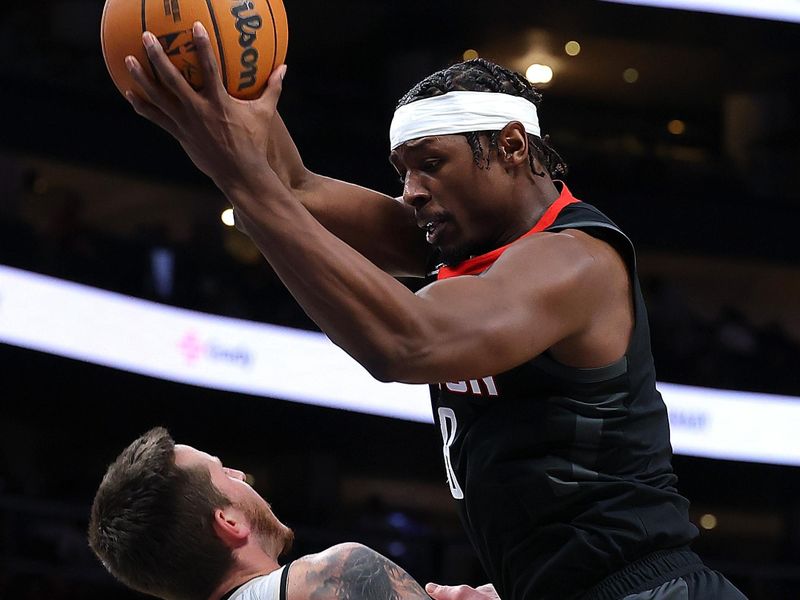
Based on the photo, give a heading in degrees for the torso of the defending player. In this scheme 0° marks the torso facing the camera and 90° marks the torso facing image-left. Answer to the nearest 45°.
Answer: approximately 225°

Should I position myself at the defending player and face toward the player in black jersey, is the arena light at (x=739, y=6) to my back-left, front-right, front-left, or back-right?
front-left

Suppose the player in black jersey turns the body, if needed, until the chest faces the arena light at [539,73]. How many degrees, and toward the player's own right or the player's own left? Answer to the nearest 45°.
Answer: approximately 90° to the player's own right

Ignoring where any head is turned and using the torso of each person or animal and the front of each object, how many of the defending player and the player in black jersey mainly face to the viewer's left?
1

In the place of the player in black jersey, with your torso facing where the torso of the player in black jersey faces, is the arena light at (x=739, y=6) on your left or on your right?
on your right

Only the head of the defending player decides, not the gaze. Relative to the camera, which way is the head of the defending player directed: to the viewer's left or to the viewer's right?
to the viewer's right

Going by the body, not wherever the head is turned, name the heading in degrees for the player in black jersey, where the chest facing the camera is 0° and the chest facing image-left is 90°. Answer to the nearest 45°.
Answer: approximately 90°

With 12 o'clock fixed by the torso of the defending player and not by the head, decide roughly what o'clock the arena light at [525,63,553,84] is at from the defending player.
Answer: The arena light is roughly at 11 o'clock from the defending player.

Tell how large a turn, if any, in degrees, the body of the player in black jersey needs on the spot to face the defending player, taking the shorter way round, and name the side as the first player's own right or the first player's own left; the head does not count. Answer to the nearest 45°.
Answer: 0° — they already face them

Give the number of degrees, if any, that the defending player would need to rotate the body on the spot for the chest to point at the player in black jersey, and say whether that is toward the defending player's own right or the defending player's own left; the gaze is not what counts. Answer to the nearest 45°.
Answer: approximately 45° to the defending player's own right
